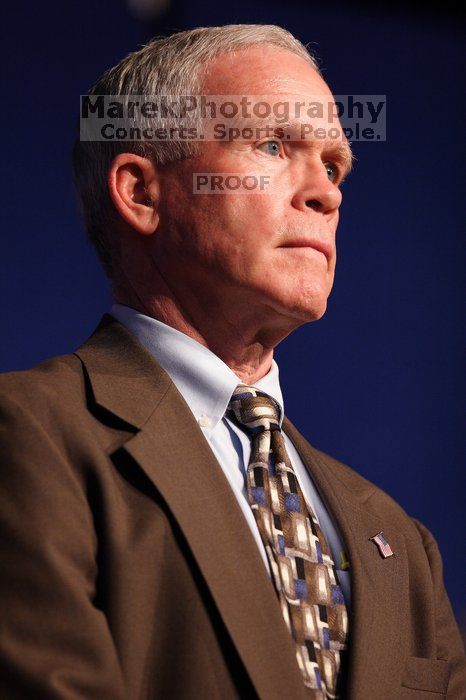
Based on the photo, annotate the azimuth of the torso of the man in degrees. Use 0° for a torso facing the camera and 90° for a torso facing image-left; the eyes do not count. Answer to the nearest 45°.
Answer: approximately 315°
